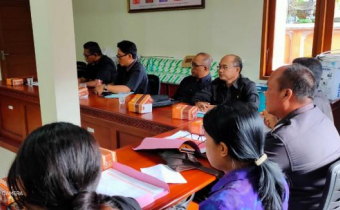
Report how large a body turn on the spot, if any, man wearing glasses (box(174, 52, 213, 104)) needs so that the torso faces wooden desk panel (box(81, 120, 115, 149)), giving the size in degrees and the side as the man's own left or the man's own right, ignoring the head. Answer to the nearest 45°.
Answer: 0° — they already face it

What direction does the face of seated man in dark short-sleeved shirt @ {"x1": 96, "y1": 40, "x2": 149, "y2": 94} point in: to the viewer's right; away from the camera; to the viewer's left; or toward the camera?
to the viewer's left

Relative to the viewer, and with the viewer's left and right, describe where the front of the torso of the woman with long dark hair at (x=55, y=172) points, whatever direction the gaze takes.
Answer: facing away from the viewer and to the left of the viewer

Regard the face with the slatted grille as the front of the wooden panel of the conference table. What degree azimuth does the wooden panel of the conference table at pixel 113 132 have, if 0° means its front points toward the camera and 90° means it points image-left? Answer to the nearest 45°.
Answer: approximately 45°

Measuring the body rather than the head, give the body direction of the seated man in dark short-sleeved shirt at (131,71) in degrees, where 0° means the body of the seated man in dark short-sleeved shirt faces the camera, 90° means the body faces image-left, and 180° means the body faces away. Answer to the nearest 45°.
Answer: approximately 90°

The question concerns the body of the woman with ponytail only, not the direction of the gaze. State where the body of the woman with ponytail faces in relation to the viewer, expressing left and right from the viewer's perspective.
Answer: facing away from the viewer and to the left of the viewer

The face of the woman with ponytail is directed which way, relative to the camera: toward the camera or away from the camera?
away from the camera

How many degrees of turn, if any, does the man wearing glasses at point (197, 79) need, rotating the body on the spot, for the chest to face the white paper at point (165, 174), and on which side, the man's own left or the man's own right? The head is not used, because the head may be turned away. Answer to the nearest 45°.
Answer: approximately 45° to the man's own left
